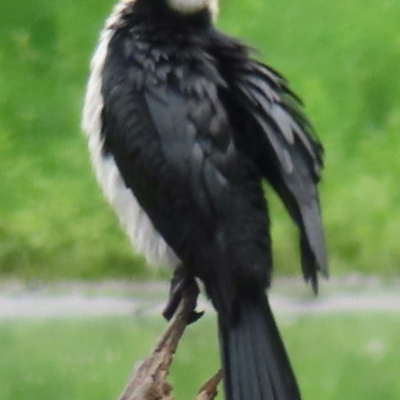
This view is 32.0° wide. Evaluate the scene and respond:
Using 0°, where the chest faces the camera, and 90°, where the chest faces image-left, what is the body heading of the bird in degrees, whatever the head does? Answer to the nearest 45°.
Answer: approximately 135°
